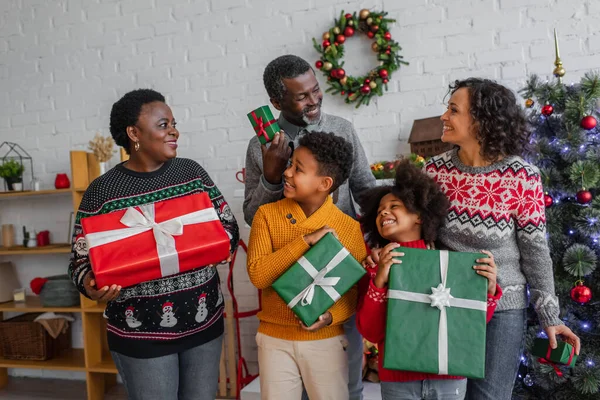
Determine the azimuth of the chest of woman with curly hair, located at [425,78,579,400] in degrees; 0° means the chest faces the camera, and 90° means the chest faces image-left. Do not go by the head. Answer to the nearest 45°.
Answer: approximately 45°

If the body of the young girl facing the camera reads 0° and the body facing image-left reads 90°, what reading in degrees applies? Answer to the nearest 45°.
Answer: approximately 0°

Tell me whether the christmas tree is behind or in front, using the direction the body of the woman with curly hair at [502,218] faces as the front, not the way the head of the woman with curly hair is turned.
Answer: behind

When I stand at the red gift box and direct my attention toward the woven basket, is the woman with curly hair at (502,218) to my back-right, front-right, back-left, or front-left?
back-right
